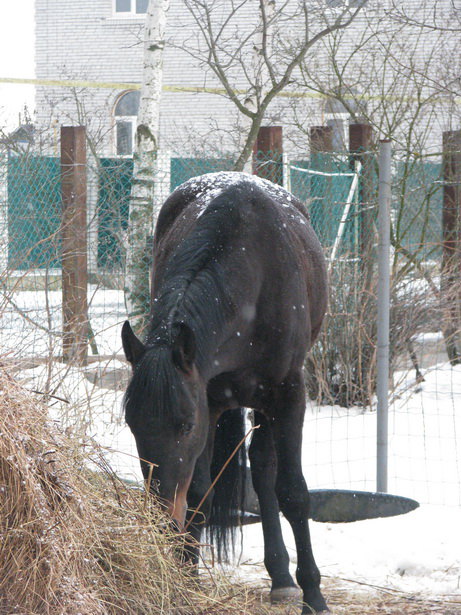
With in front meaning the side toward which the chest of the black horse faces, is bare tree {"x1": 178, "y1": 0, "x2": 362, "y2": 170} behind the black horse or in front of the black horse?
behind

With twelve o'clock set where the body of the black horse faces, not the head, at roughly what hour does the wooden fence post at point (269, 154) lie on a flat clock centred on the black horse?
The wooden fence post is roughly at 6 o'clock from the black horse.

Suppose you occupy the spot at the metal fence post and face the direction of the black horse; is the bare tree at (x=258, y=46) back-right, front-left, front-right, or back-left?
back-right

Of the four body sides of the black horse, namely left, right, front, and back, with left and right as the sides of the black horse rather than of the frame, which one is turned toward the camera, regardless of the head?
front

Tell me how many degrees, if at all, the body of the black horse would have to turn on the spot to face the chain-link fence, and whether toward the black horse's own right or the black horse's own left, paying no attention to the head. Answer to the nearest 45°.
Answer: approximately 180°

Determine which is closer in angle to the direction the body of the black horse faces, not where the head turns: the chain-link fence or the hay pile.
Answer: the hay pile

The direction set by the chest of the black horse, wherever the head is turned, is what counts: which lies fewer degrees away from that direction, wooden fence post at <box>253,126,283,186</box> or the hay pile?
the hay pile

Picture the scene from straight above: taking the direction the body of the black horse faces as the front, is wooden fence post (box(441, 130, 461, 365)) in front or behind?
behind

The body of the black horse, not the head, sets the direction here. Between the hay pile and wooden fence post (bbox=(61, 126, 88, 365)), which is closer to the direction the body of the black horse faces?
the hay pile
